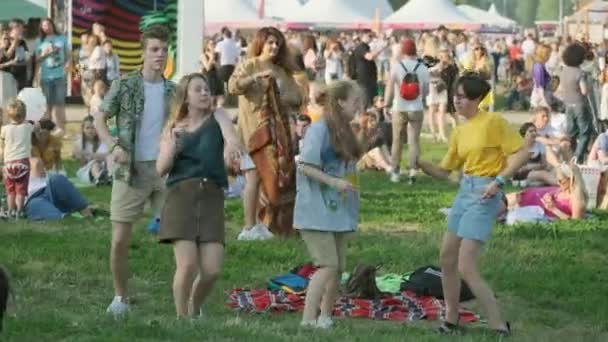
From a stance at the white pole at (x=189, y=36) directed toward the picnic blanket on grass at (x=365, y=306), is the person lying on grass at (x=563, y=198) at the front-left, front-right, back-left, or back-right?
front-left

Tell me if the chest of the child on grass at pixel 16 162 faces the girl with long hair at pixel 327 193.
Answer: no

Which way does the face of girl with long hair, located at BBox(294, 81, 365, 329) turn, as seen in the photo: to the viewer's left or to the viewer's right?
to the viewer's right

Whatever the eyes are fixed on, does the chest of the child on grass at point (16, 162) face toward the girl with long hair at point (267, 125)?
no

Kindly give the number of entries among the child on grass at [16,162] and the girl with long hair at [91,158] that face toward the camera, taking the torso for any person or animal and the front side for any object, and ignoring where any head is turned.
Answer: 1

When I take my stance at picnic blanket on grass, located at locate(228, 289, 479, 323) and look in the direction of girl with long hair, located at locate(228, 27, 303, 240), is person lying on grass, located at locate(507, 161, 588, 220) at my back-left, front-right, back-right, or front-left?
front-right

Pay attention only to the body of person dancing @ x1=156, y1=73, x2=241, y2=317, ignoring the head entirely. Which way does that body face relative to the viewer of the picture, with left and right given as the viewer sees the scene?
facing the viewer and to the right of the viewer

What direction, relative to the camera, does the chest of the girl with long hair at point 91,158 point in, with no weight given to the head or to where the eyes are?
toward the camera

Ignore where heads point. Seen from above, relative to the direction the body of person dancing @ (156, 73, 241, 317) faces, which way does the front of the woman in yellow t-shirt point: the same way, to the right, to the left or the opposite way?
to the right

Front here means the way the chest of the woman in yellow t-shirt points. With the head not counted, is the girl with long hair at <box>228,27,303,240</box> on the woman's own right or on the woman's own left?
on the woman's own right

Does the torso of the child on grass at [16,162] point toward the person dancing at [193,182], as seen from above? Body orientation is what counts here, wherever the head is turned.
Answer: no
